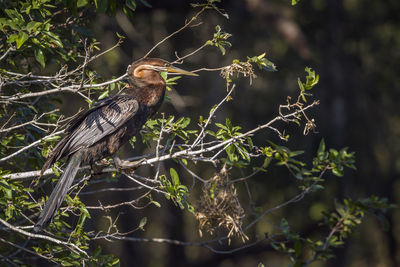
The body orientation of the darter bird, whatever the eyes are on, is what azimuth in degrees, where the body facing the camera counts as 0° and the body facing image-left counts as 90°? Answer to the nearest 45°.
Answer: approximately 270°

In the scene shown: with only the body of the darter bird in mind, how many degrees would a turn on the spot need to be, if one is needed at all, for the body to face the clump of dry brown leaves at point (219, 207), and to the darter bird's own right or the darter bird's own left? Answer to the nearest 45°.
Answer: approximately 45° to the darter bird's own right
